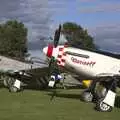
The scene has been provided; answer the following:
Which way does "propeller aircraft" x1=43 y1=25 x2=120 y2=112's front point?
to the viewer's left

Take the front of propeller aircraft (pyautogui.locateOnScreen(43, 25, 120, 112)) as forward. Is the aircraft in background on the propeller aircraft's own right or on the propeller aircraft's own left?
on the propeller aircraft's own right
